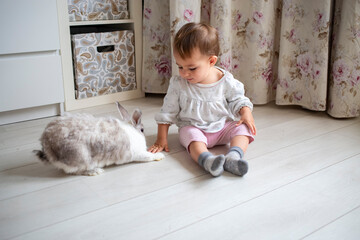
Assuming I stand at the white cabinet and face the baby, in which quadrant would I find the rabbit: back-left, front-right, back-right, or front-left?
front-right

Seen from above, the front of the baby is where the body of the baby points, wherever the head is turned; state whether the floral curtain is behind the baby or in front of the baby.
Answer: behind

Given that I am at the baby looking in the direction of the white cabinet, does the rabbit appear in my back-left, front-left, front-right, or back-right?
front-left

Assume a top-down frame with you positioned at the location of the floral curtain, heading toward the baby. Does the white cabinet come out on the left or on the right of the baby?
right

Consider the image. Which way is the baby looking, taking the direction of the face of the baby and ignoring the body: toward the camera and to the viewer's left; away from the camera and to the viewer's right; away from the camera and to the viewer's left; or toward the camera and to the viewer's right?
toward the camera and to the viewer's left

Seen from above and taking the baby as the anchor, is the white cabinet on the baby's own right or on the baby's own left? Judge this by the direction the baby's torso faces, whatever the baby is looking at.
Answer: on the baby's own right

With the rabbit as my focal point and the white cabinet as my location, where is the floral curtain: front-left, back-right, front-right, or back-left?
front-left

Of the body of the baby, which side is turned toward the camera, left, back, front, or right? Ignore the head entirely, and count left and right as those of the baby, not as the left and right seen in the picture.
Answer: front
